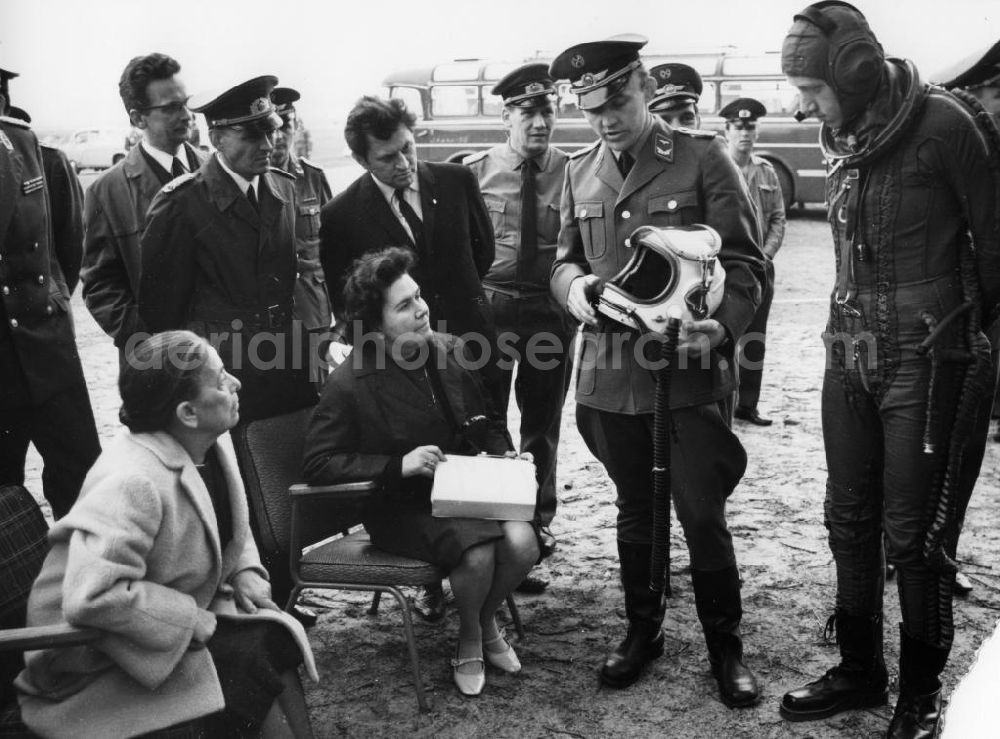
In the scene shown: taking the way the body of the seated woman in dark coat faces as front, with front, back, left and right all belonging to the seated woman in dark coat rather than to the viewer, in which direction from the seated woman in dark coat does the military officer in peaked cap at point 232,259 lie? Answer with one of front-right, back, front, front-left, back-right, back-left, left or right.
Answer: back

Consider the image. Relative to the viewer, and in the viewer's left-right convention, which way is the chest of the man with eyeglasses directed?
facing the viewer and to the right of the viewer

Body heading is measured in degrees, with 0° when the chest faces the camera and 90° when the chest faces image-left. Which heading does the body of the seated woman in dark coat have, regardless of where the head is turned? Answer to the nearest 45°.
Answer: approximately 315°

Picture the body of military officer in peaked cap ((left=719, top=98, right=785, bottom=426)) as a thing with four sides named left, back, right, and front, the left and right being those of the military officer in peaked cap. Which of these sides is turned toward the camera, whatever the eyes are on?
front

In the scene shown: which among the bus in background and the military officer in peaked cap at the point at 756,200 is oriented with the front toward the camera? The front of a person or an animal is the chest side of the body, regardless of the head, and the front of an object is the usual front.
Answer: the military officer in peaked cap

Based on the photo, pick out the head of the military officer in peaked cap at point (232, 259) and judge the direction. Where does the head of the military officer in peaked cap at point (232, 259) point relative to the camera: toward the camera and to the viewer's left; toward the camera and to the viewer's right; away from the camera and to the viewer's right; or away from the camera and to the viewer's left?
toward the camera and to the viewer's right

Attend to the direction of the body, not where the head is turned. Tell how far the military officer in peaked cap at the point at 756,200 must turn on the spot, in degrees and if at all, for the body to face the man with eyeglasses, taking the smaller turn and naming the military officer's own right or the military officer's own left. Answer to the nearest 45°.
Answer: approximately 45° to the military officer's own right

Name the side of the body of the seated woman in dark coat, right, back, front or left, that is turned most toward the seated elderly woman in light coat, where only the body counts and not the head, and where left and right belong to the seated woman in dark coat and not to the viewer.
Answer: right

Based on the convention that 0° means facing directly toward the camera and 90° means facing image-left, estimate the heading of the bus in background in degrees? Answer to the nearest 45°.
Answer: approximately 90°

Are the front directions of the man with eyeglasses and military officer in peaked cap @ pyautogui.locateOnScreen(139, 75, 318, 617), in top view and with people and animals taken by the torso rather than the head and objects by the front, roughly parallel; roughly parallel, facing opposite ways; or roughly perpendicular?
roughly parallel

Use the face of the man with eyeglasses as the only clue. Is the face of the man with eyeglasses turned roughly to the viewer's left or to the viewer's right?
to the viewer's right

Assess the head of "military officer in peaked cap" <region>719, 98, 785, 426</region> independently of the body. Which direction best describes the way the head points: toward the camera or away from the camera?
toward the camera
